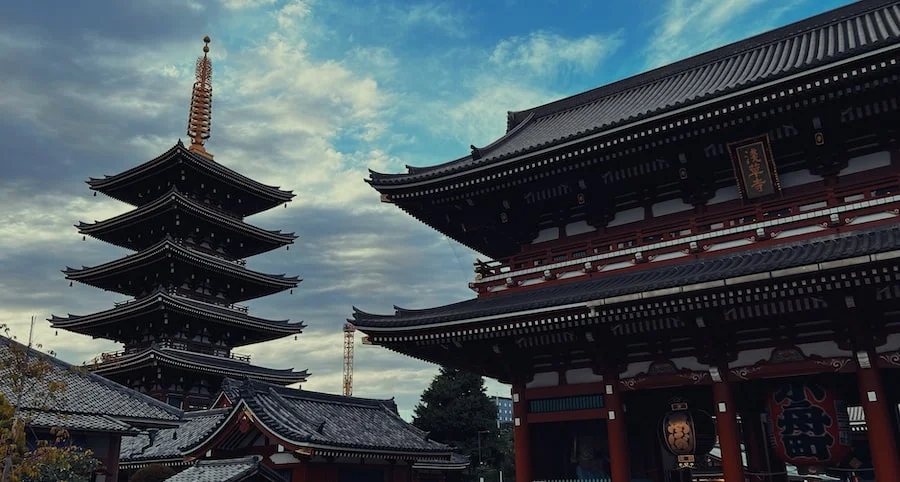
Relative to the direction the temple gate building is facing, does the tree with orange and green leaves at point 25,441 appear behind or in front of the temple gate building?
in front

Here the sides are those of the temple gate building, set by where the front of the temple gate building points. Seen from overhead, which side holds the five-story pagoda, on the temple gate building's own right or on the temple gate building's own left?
on the temple gate building's own right

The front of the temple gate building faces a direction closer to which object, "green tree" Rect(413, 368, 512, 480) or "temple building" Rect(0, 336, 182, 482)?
the temple building

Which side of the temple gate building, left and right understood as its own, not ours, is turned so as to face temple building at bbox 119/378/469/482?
right

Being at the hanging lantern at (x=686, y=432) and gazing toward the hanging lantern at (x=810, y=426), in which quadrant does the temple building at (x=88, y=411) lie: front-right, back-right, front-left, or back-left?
back-right

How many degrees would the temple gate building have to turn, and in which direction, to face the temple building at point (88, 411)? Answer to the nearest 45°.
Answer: approximately 45° to its right

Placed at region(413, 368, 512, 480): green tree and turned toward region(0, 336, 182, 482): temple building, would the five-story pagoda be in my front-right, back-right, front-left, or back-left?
front-right

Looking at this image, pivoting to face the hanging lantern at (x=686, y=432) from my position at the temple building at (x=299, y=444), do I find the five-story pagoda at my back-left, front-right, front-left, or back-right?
back-left

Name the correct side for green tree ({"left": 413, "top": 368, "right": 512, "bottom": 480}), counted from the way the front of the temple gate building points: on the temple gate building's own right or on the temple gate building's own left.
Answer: on the temple gate building's own right

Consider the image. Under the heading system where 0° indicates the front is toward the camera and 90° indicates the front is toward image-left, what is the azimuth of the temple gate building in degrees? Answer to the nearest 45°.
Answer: approximately 45°
